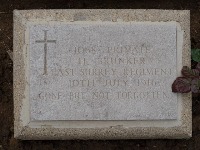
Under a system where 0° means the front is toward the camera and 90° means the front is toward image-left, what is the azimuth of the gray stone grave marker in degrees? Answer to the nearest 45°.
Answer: approximately 0°
